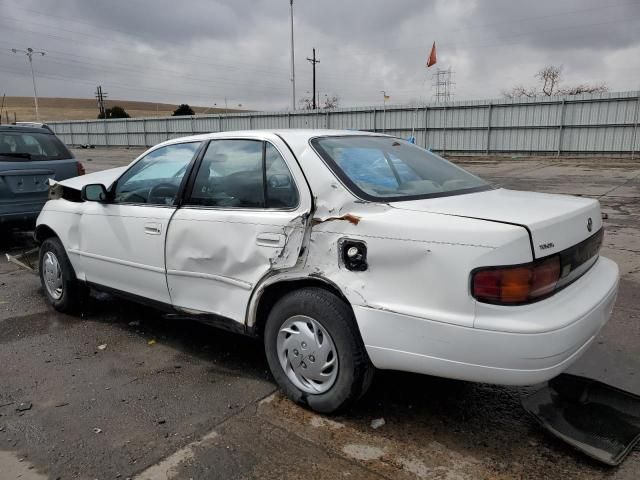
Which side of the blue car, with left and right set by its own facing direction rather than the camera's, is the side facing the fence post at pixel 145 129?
front

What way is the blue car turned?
away from the camera

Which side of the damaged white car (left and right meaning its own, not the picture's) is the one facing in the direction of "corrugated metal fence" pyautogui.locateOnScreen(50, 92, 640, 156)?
right

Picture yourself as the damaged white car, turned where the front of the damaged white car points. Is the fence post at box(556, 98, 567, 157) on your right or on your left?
on your right

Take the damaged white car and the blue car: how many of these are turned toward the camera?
0

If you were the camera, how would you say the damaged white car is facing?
facing away from the viewer and to the left of the viewer

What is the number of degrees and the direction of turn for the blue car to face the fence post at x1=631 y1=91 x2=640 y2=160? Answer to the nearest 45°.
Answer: approximately 90° to its right

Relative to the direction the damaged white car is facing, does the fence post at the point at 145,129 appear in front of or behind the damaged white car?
in front
